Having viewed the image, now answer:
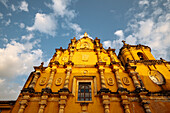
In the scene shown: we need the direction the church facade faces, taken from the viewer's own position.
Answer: facing the viewer
